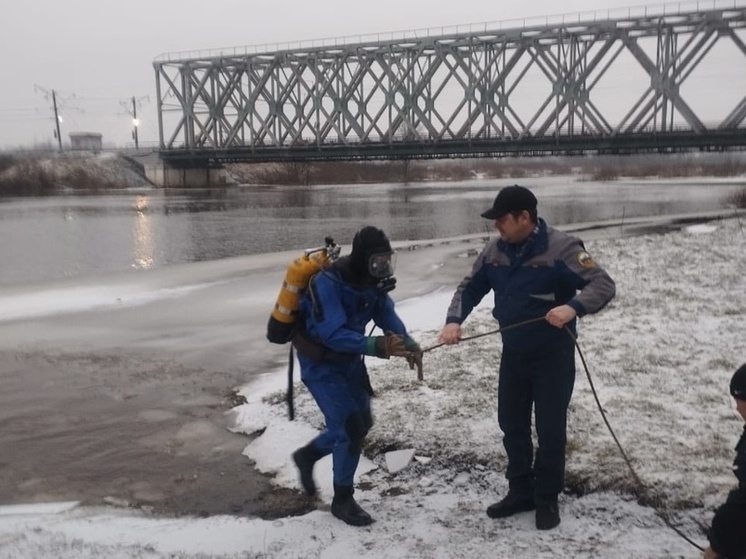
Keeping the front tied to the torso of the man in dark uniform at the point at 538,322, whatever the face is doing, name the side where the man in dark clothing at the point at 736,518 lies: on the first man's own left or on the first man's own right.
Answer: on the first man's own left

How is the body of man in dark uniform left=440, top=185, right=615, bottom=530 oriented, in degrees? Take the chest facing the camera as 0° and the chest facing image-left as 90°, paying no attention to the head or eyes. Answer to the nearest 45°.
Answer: approximately 45°
